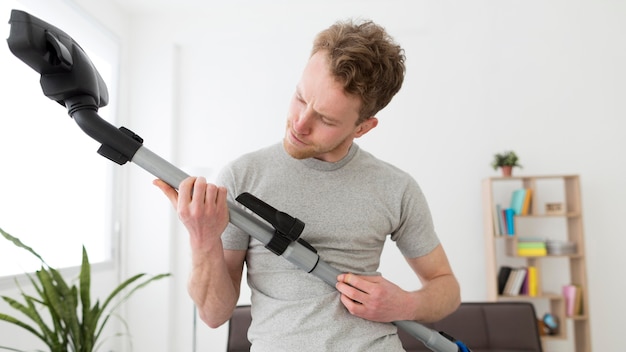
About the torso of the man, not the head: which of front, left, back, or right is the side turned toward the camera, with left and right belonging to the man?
front

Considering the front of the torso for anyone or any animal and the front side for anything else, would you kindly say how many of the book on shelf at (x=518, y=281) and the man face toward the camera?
2

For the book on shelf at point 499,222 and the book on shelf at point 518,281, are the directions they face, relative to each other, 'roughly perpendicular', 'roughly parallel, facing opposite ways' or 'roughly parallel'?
roughly parallel

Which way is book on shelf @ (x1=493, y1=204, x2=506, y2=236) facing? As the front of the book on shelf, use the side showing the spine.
toward the camera

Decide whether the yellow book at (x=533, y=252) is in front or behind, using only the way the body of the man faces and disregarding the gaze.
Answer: behind

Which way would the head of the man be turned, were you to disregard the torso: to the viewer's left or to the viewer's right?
to the viewer's left

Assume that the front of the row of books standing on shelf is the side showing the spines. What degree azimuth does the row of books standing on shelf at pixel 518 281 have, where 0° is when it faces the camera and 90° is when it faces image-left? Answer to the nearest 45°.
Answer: approximately 0°

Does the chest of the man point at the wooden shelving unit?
no

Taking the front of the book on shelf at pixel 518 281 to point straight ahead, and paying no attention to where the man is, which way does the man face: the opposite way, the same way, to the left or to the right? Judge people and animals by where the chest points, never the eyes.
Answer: the same way

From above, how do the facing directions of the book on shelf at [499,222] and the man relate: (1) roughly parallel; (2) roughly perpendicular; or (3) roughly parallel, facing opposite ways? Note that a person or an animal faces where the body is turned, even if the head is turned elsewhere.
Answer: roughly parallel

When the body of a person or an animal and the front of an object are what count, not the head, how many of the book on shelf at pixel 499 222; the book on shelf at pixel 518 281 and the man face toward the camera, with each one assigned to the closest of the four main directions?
3

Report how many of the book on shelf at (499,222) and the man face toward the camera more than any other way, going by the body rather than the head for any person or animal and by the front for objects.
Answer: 2

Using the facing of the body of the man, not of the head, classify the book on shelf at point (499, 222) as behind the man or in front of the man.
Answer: behind
